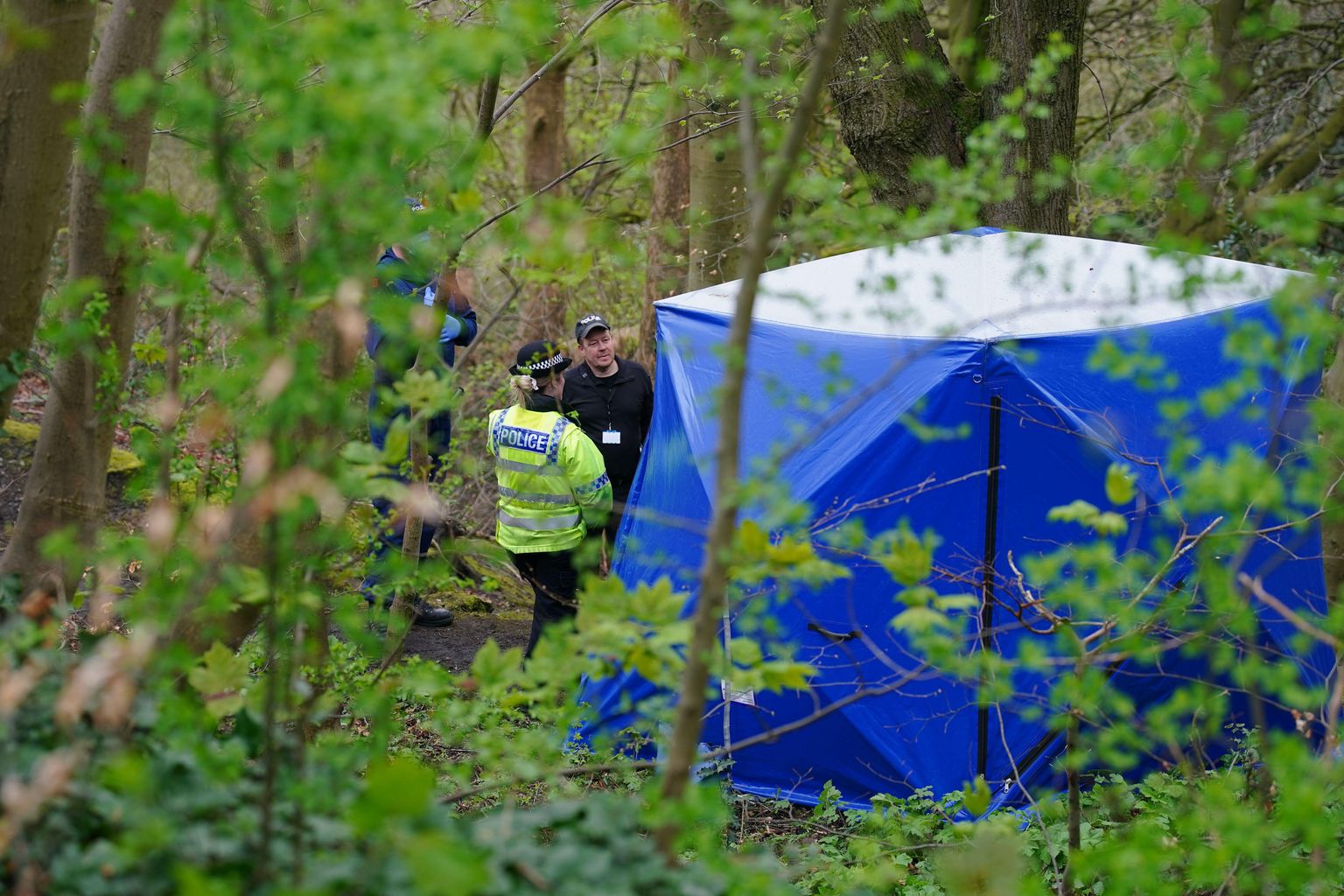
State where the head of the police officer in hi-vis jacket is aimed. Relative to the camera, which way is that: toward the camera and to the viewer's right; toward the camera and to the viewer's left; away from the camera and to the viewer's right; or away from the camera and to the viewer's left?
away from the camera and to the viewer's right

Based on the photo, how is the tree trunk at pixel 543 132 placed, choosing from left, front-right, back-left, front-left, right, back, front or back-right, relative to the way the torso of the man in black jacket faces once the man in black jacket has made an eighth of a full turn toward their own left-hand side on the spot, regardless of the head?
back-left

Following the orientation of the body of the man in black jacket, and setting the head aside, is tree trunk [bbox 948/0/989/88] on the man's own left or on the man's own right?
on the man's own left

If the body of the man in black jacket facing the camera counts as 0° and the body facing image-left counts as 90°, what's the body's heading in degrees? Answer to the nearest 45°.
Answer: approximately 0°

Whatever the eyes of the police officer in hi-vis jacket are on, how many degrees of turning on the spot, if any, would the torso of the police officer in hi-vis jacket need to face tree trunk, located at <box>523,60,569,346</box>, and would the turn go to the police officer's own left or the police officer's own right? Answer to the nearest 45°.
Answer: approximately 45° to the police officer's own left

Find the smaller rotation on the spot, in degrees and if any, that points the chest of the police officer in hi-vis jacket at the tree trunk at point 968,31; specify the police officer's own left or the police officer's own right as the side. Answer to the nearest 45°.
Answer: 0° — they already face it

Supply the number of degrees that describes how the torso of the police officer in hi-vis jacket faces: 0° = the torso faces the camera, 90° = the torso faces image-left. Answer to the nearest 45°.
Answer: approximately 225°

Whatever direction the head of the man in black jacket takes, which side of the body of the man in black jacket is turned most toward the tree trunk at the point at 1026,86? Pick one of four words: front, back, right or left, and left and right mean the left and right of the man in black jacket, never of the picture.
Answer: back

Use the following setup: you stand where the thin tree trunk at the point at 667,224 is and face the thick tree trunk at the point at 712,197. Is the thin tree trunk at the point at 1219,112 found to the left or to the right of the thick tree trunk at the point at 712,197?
left
